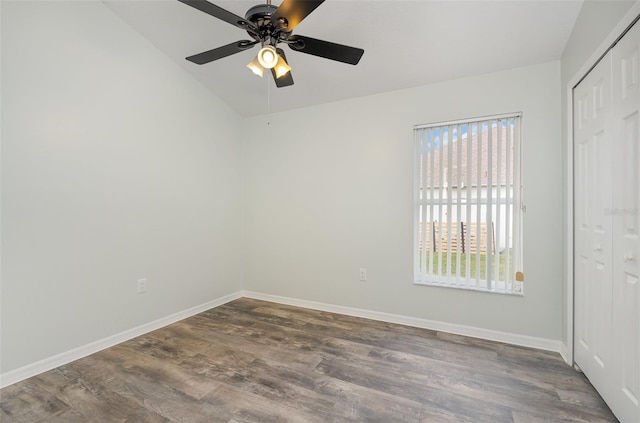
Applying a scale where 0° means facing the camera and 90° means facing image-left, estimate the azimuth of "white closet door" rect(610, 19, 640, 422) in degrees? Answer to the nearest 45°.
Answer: approximately 90°

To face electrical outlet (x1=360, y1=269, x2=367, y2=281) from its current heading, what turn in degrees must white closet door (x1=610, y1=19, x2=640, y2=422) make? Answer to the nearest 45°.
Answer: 0° — it already faces it

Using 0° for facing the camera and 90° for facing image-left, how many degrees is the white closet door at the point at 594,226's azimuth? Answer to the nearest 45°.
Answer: approximately 90°

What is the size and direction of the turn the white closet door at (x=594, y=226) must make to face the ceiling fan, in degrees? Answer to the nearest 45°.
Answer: approximately 45° to its left

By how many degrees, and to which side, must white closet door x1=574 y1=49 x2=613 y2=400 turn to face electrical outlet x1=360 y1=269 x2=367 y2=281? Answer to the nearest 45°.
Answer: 0° — it already faces it

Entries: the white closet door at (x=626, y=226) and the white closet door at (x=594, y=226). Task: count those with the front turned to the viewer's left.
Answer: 2

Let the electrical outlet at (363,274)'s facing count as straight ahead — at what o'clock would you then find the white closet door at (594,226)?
The white closet door is roughly at 10 o'clock from the electrical outlet.

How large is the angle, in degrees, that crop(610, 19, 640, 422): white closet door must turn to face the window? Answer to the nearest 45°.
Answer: approximately 45° to its right

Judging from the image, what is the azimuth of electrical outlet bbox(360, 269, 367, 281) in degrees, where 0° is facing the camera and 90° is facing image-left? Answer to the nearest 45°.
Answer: approximately 0°
